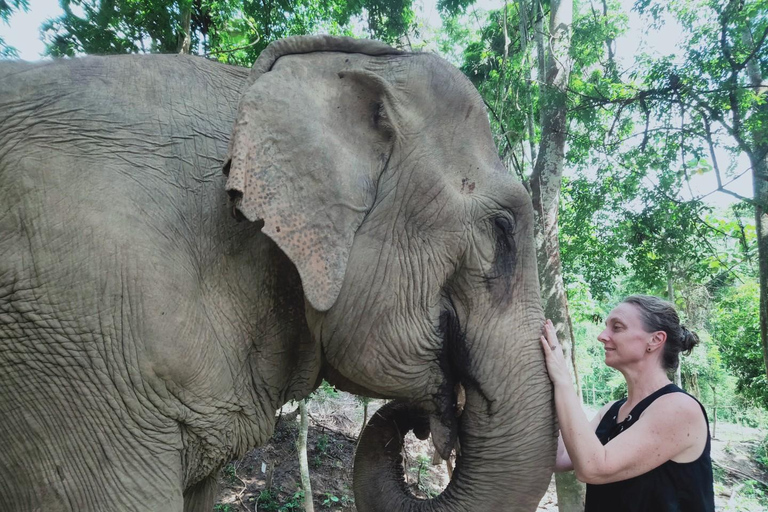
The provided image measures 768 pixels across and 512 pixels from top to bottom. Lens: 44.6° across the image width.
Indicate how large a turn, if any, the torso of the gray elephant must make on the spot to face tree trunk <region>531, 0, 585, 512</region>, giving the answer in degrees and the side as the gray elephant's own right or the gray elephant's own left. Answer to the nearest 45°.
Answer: approximately 45° to the gray elephant's own left

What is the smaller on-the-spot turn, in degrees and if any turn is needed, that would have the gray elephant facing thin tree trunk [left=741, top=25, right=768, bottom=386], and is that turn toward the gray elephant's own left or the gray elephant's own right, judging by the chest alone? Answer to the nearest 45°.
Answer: approximately 45° to the gray elephant's own left

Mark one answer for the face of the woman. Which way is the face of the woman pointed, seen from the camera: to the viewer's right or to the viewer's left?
to the viewer's left

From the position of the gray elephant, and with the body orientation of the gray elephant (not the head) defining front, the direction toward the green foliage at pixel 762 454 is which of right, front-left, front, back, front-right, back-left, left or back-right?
front-left

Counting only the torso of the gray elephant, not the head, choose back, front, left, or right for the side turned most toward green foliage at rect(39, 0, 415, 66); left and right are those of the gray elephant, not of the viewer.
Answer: left

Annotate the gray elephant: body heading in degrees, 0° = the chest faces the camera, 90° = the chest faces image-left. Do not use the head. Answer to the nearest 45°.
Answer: approximately 270°

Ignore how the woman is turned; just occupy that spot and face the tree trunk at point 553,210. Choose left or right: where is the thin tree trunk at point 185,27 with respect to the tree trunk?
left

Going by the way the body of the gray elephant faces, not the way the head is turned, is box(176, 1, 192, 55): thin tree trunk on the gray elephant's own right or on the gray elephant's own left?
on the gray elephant's own left

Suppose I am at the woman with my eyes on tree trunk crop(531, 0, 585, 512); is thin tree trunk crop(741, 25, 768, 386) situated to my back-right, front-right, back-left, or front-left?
front-right

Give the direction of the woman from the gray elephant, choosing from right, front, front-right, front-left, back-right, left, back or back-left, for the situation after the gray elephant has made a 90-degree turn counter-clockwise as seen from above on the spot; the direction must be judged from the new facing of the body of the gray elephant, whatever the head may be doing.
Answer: right
